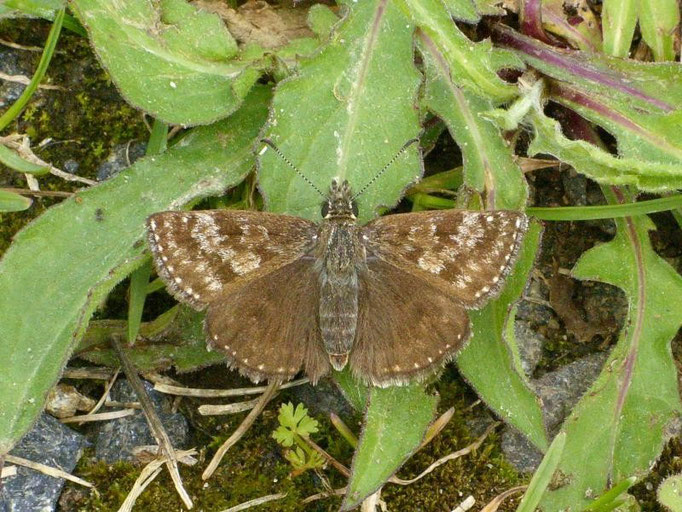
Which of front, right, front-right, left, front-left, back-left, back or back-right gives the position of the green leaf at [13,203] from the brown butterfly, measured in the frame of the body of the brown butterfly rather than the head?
left

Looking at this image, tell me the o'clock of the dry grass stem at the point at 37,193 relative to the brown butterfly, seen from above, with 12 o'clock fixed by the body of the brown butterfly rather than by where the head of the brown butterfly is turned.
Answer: The dry grass stem is roughly at 10 o'clock from the brown butterfly.

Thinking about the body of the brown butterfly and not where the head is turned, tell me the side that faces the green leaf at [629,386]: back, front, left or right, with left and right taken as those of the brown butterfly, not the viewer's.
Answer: right

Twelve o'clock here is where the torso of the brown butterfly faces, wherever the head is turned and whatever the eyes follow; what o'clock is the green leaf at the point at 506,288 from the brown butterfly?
The green leaf is roughly at 3 o'clock from the brown butterfly.

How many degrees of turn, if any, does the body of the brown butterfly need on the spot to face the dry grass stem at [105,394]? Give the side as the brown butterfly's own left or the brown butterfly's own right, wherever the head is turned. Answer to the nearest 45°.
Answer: approximately 90° to the brown butterfly's own left

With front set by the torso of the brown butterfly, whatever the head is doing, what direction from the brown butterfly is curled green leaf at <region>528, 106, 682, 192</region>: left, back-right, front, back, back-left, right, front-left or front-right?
right

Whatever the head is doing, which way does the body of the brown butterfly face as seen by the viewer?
away from the camera

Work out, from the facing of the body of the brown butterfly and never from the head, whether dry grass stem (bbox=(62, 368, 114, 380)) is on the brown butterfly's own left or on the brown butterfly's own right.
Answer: on the brown butterfly's own left
